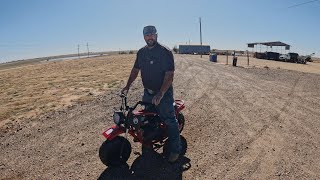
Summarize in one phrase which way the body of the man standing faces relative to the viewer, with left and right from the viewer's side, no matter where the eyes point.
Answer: facing the viewer and to the left of the viewer
